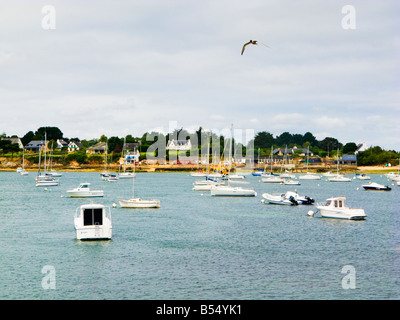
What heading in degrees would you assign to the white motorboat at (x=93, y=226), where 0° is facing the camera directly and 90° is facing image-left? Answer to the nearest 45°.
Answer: approximately 180°
